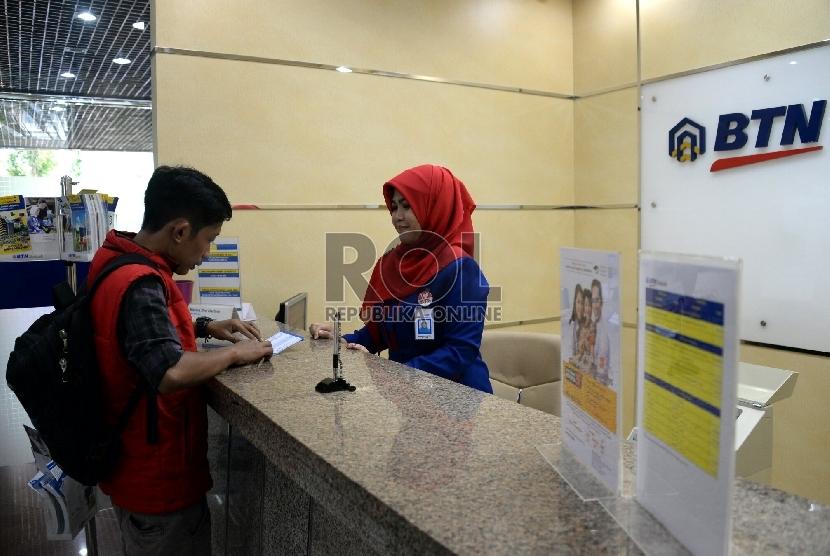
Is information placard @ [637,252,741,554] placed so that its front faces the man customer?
no

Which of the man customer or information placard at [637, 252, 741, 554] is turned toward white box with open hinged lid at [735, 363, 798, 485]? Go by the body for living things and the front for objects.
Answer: the man customer

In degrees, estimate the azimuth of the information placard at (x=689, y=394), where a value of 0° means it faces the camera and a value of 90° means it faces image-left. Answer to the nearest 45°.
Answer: approximately 45°

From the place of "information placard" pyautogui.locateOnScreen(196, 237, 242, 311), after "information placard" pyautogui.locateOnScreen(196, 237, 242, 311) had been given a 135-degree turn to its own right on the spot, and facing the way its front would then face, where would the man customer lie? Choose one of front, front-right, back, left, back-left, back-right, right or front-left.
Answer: back-left

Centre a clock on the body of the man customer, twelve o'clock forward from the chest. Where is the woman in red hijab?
The woman in red hijab is roughly at 11 o'clock from the man customer.

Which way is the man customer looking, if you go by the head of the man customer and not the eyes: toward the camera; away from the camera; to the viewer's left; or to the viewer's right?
to the viewer's right

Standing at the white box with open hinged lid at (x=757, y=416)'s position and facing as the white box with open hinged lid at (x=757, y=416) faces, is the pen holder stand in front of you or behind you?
in front

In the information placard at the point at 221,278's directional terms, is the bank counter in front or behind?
in front

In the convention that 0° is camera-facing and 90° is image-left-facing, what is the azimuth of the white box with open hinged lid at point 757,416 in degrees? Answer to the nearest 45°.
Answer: approximately 45°

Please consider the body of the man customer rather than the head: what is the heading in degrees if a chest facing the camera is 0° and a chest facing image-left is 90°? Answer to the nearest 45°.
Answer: approximately 270°

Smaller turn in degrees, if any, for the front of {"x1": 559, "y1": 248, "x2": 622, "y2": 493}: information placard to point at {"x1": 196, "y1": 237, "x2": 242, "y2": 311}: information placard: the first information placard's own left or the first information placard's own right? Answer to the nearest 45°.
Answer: approximately 90° to the first information placard's own right

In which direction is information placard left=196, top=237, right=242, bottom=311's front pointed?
toward the camera

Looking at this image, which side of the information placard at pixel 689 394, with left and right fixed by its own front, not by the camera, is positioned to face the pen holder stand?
right

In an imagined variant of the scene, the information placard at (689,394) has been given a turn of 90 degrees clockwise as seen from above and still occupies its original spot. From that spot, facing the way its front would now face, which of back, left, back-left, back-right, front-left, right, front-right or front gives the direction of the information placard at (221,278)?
front
